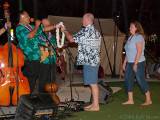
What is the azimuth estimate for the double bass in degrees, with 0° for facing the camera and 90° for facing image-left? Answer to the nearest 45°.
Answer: approximately 0°

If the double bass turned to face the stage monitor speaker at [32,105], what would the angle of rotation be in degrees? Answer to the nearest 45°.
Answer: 0° — it already faces it
